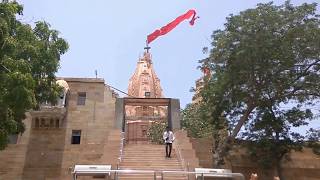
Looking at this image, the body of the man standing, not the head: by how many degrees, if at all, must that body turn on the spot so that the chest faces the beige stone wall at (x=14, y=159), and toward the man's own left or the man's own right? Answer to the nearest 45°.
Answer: approximately 135° to the man's own right

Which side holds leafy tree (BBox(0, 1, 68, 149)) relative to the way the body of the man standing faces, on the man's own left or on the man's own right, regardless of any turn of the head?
on the man's own right

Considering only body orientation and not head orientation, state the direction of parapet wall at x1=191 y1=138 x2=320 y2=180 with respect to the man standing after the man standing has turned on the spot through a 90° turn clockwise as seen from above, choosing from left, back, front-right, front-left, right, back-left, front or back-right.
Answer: back-left

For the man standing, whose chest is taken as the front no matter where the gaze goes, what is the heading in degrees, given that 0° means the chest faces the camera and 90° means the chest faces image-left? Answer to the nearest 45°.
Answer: approximately 0°

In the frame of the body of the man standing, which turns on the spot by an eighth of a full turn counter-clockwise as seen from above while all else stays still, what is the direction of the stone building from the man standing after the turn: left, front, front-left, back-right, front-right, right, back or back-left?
back

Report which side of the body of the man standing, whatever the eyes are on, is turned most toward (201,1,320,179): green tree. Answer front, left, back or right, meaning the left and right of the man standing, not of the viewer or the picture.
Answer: left
